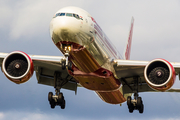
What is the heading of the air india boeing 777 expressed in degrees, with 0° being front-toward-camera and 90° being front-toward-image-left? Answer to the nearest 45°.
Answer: approximately 0°
